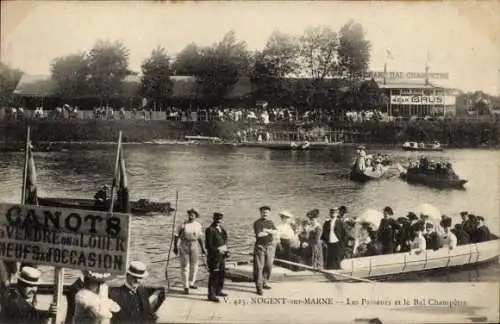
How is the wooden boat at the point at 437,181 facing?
to the viewer's right

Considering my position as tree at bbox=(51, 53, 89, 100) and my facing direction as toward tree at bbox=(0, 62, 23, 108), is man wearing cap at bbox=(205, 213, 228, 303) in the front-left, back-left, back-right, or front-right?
back-left

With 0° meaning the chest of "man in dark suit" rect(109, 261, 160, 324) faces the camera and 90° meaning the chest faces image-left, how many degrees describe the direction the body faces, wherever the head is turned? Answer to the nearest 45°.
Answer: approximately 315°

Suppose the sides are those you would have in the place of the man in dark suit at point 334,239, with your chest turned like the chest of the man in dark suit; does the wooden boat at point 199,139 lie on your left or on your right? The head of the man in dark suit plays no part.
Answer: on your right

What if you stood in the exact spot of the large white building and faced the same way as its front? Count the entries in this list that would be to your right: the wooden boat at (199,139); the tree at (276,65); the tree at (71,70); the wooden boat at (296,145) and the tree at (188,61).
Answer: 5

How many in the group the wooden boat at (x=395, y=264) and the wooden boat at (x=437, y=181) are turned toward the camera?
0

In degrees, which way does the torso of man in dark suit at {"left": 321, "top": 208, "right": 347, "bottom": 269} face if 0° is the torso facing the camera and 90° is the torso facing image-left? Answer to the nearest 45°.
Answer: approximately 0°

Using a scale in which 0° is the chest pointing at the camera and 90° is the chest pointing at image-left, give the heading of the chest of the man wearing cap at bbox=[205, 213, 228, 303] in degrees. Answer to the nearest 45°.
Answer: approximately 315°
